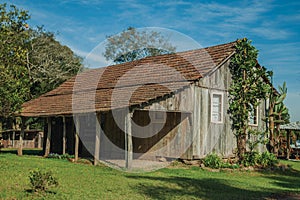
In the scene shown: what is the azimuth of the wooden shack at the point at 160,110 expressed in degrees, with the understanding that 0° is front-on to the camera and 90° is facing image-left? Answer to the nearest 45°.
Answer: approximately 45°

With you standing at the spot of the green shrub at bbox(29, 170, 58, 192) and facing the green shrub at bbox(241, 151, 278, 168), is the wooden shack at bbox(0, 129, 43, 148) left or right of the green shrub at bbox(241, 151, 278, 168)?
left

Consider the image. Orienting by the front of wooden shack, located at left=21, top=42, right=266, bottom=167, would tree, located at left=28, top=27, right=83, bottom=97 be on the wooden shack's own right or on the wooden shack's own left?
on the wooden shack's own right

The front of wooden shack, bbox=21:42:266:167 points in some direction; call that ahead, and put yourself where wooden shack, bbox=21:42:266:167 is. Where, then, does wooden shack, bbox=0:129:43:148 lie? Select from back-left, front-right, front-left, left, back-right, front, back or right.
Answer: right

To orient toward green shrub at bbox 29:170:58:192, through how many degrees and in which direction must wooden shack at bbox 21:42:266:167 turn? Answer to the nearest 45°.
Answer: approximately 45° to its left

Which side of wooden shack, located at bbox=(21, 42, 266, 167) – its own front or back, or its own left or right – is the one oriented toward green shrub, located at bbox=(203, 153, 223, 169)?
left
